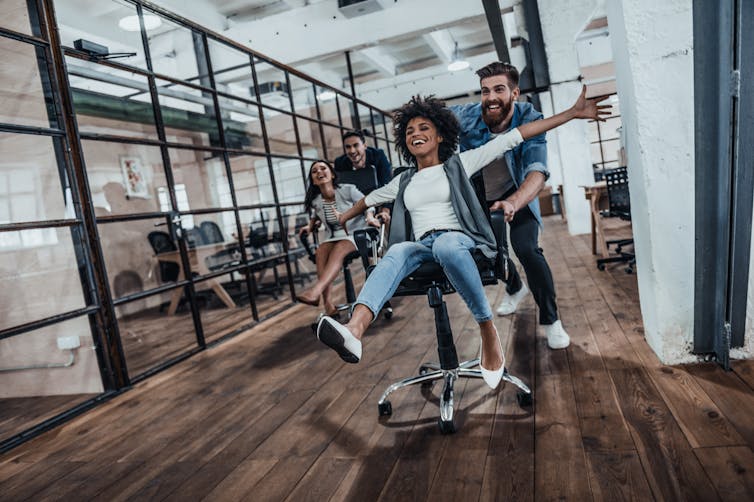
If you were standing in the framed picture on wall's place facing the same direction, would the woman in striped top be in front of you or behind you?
in front

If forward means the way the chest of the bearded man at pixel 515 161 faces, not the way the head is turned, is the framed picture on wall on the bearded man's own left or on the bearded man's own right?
on the bearded man's own right

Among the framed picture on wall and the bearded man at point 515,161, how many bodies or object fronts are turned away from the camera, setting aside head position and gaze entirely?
0

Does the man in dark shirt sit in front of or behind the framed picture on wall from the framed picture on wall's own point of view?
in front

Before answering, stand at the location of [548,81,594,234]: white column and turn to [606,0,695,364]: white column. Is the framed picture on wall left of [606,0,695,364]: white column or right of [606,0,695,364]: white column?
right

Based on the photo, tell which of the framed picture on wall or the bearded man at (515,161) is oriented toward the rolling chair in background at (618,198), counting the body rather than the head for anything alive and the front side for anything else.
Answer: the framed picture on wall

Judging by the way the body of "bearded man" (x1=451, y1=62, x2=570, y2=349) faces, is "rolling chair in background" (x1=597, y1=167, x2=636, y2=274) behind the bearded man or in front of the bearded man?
behind

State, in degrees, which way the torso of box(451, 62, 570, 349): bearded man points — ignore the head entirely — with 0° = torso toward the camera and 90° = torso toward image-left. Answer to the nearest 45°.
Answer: approximately 45°

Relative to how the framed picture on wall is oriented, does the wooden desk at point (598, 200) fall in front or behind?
in front

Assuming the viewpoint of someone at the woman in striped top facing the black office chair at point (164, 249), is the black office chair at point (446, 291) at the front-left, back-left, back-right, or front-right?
back-left
